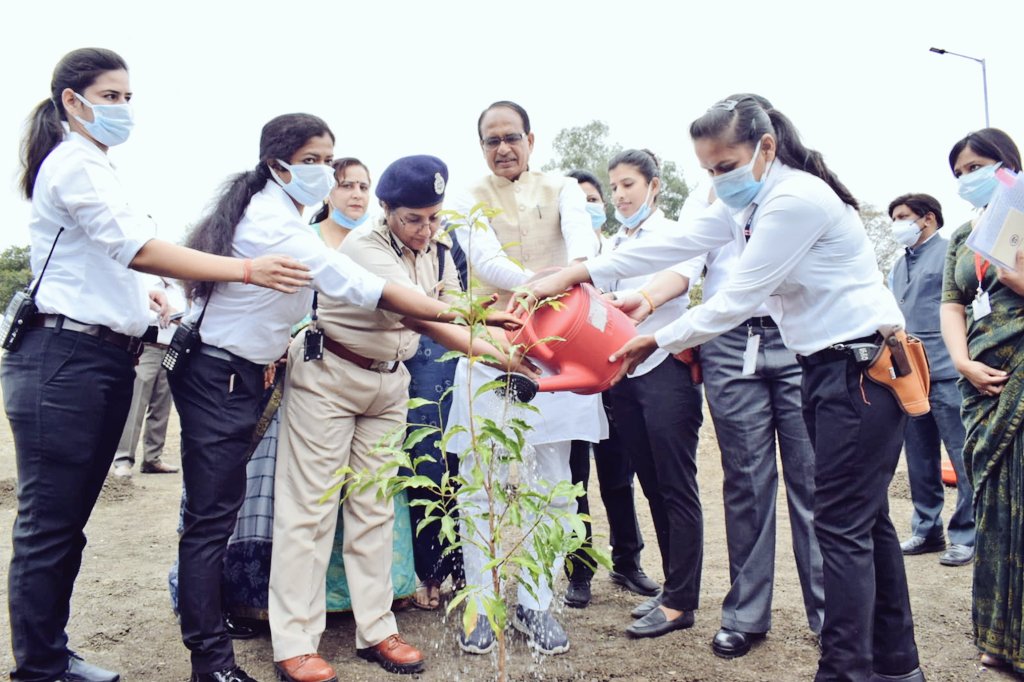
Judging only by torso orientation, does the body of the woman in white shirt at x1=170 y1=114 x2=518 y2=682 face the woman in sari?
yes

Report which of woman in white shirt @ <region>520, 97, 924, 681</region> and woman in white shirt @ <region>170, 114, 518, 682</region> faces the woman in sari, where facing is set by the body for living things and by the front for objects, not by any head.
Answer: woman in white shirt @ <region>170, 114, 518, 682</region>

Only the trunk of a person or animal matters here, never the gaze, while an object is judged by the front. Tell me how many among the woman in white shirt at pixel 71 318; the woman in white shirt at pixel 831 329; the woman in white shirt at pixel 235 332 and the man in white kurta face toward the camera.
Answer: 1

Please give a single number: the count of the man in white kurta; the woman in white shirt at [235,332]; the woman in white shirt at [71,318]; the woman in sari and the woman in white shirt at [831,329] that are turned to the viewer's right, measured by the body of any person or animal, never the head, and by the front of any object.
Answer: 2

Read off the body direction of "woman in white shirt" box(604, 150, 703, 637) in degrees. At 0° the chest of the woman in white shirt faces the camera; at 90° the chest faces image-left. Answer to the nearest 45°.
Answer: approximately 45°

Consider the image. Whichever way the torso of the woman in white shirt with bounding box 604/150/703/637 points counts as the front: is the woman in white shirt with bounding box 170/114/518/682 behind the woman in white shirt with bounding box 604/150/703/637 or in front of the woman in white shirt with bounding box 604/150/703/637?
in front

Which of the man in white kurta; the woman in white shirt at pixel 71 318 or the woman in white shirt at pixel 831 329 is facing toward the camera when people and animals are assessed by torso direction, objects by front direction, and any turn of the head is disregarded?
the man in white kurta

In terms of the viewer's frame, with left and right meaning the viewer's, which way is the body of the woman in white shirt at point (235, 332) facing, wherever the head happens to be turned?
facing to the right of the viewer

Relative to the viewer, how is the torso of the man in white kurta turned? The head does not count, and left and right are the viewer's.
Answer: facing the viewer

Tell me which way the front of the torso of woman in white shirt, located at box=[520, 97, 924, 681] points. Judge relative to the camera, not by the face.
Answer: to the viewer's left

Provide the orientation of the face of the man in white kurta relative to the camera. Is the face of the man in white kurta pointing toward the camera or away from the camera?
toward the camera

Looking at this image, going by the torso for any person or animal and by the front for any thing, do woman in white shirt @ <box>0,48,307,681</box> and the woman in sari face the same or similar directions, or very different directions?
very different directions

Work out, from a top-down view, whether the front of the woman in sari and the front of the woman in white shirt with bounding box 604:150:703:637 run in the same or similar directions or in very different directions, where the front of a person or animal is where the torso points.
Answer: same or similar directions

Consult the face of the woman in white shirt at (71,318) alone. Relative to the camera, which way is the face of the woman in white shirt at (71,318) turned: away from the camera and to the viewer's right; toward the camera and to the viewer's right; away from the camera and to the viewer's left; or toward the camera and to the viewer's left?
toward the camera and to the viewer's right

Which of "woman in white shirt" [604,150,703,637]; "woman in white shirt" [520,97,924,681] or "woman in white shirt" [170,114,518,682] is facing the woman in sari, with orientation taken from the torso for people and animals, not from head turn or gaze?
"woman in white shirt" [170,114,518,682]

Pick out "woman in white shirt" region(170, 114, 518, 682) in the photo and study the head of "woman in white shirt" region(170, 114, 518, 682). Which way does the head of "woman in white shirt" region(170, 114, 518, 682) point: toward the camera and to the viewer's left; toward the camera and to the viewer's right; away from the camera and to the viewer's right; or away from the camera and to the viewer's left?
toward the camera and to the viewer's right

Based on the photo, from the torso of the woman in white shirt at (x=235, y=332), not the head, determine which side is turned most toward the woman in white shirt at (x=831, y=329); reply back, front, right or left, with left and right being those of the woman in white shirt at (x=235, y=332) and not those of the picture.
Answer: front

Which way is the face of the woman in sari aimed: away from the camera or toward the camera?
toward the camera

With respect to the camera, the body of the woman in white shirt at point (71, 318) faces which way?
to the viewer's right
